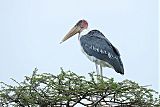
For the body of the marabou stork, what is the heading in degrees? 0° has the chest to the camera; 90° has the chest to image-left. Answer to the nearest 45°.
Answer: approximately 90°
